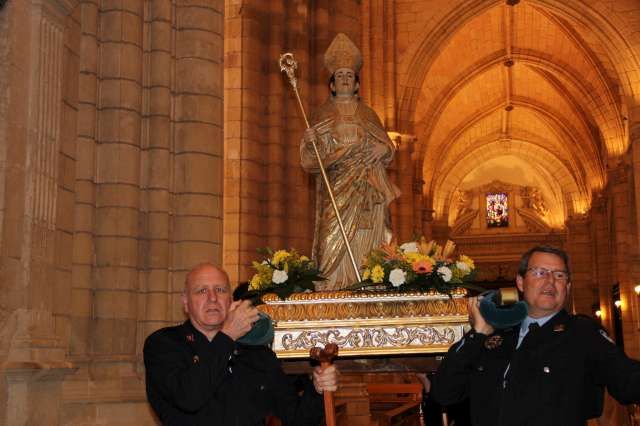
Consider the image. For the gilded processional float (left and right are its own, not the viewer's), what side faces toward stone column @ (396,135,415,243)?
back

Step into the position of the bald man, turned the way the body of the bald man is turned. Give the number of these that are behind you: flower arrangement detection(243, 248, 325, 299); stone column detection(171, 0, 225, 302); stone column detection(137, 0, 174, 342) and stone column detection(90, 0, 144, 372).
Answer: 4

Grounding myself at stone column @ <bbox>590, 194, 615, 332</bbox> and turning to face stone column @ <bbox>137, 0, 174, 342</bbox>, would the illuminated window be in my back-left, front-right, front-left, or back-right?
back-right

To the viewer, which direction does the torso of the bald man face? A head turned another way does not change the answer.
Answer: toward the camera

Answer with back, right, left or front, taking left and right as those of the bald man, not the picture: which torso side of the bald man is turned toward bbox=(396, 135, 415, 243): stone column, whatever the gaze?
back

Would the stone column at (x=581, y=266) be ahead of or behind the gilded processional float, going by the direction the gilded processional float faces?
behind

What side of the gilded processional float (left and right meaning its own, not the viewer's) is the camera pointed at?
front

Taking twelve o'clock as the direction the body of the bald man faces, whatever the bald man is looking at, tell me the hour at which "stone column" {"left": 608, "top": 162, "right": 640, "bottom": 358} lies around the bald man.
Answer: The stone column is roughly at 7 o'clock from the bald man.

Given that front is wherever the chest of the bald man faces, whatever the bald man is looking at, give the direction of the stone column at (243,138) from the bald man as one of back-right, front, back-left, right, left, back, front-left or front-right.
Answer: back

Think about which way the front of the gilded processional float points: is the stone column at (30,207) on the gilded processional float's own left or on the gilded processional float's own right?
on the gilded processional float's own right

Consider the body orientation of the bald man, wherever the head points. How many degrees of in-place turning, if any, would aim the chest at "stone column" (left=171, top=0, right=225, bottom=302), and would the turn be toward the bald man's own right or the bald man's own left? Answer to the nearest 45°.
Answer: approximately 180°

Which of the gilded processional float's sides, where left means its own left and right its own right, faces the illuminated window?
back

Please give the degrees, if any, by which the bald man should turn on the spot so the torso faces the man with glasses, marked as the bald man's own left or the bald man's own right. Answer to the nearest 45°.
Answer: approximately 90° to the bald man's own left

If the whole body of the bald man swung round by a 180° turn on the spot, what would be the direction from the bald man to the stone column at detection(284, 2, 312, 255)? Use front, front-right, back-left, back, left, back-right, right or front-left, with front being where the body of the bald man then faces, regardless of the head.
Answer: front

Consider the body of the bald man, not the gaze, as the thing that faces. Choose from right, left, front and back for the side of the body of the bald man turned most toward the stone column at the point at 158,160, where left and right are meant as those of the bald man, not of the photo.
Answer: back

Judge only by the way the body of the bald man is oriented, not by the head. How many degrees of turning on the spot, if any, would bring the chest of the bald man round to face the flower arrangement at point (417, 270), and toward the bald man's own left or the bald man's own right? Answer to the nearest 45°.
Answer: approximately 135° to the bald man's own left

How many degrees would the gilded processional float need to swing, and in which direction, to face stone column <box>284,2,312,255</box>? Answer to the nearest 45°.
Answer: approximately 180°

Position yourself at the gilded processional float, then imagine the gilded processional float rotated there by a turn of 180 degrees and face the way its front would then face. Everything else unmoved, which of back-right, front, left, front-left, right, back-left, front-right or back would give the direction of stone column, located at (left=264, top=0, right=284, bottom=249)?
front
